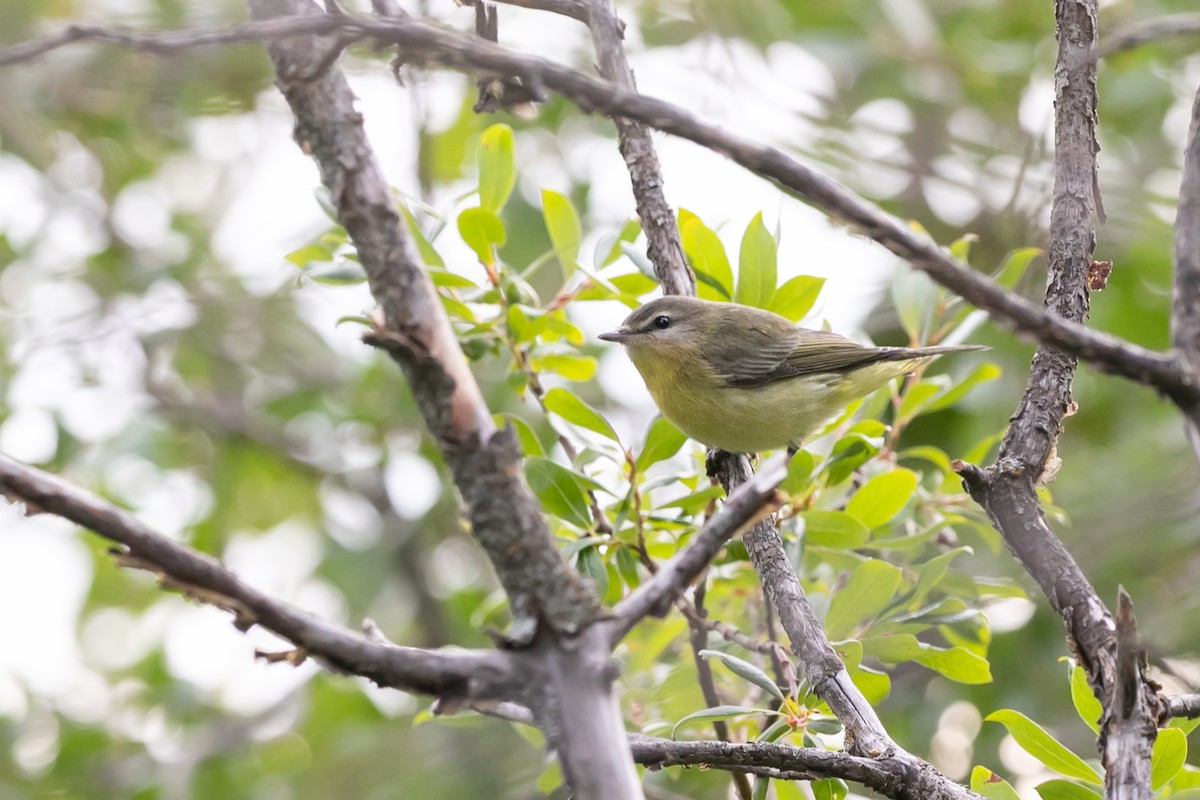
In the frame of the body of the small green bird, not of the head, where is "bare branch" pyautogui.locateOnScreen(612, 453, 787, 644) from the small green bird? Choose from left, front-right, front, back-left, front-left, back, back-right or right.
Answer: left

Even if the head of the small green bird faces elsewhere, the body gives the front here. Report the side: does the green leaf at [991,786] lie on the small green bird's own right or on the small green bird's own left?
on the small green bird's own left

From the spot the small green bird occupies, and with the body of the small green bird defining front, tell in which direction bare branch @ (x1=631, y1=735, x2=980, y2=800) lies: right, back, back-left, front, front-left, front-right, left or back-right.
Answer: left

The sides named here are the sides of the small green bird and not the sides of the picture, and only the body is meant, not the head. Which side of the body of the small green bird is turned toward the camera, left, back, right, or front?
left

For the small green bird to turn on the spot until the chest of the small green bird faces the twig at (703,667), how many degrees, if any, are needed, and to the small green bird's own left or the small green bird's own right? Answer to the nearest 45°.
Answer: approximately 90° to the small green bird's own left

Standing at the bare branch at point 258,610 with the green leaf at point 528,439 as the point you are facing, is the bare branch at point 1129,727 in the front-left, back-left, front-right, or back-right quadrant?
front-right

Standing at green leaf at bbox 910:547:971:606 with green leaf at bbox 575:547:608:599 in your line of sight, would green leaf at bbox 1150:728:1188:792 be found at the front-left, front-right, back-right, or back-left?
back-left
